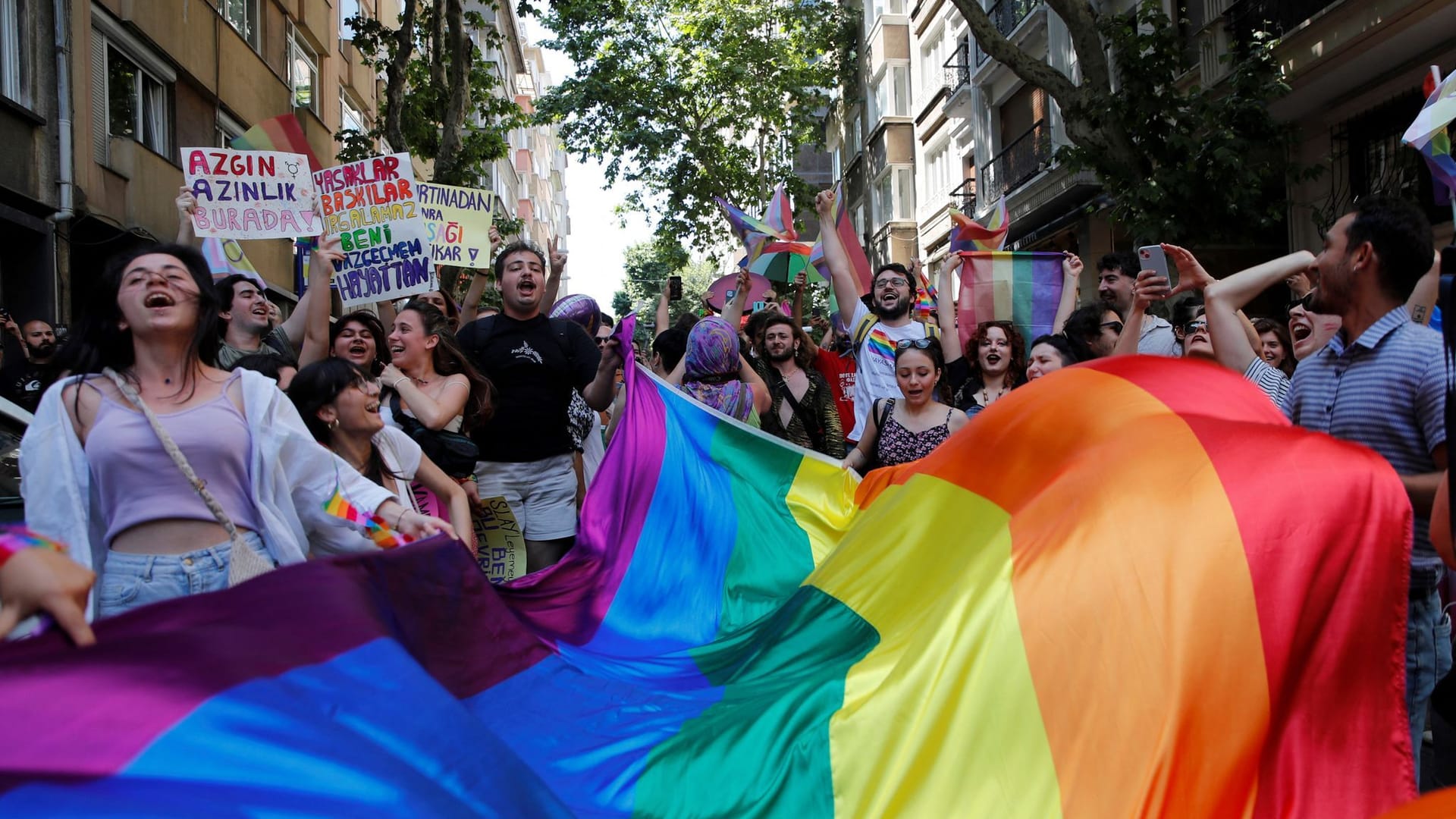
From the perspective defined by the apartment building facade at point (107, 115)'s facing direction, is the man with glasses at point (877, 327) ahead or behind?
ahead

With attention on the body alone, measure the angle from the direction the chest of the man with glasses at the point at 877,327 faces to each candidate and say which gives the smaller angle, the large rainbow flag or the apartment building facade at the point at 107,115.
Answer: the large rainbow flag

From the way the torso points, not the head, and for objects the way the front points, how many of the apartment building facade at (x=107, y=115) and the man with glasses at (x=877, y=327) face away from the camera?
0

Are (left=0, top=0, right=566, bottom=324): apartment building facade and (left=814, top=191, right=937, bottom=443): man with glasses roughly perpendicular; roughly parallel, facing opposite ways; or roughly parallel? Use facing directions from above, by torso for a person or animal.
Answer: roughly perpendicular

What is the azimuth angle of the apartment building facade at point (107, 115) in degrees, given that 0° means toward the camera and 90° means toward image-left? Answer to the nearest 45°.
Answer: approximately 315°

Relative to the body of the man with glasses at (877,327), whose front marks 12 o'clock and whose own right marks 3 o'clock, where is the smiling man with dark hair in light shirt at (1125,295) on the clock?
The smiling man with dark hair in light shirt is roughly at 9 o'clock from the man with glasses.

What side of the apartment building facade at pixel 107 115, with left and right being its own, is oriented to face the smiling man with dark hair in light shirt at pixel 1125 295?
front

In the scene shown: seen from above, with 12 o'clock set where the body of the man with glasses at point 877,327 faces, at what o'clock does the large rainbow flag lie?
The large rainbow flag is roughly at 12 o'clock from the man with glasses.

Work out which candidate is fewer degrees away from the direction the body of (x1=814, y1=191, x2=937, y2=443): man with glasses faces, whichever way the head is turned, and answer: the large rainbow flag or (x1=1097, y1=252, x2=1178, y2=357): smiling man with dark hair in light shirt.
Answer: the large rainbow flag

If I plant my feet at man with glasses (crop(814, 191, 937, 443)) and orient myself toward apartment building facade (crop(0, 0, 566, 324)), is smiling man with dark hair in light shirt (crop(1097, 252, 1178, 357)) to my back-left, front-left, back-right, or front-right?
back-right
